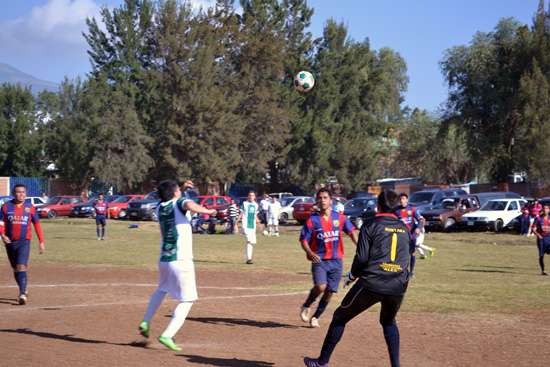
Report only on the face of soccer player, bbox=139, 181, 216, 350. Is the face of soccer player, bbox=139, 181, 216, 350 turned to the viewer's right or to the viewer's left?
to the viewer's right

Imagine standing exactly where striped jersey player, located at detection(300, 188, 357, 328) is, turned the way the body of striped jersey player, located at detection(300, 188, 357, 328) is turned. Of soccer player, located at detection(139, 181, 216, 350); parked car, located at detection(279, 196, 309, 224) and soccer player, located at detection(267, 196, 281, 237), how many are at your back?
2

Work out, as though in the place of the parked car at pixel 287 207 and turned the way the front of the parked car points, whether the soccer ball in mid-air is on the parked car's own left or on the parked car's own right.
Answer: on the parked car's own left

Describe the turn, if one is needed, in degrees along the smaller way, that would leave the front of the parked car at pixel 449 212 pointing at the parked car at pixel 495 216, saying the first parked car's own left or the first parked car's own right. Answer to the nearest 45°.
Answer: approximately 135° to the first parked car's own left

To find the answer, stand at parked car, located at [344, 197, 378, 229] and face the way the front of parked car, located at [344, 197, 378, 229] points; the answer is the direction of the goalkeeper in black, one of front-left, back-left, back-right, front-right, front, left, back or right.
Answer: front-left

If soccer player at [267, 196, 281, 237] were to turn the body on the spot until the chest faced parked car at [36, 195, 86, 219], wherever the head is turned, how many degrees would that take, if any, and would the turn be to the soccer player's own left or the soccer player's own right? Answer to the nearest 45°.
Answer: approximately 135° to the soccer player's own right

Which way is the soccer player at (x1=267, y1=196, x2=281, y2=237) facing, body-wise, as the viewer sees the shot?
toward the camera

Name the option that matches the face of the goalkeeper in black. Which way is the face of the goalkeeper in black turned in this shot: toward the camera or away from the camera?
away from the camera

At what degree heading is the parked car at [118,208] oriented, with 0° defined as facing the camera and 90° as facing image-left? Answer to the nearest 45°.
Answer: approximately 45°

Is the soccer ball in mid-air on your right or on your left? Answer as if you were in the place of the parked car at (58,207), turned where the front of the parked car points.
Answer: on your left
